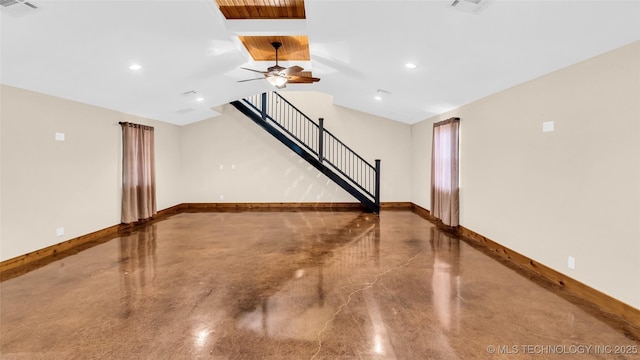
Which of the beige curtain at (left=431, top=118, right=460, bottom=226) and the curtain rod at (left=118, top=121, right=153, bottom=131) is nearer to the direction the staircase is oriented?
the beige curtain

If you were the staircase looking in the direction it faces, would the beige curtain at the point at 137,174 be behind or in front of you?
behind

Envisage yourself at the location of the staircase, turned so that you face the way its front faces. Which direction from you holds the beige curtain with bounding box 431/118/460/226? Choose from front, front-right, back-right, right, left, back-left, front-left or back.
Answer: front-right

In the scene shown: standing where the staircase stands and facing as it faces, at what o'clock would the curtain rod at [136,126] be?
The curtain rod is roughly at 5 o'clock from the staircase.

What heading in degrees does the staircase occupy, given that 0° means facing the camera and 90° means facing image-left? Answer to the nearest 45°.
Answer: approximately 270°

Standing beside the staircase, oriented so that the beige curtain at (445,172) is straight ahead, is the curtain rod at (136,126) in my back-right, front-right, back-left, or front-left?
back-right
